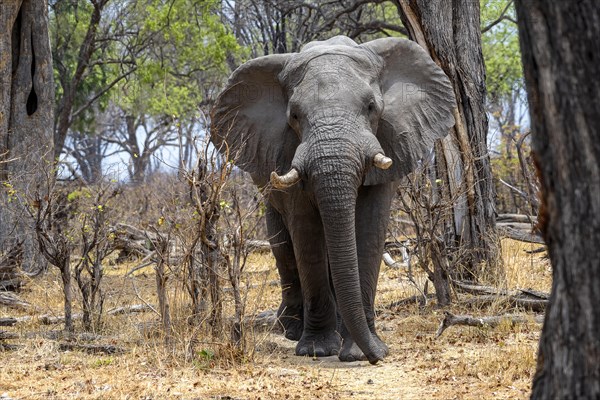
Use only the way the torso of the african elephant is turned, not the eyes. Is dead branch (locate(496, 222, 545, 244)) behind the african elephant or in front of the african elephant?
behind

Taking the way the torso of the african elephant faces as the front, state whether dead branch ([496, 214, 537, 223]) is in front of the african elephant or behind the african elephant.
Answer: behind

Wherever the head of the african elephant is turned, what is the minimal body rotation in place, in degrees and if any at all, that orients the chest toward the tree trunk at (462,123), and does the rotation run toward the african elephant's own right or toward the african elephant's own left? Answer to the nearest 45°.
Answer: approximately 135° to the african elephant's own left

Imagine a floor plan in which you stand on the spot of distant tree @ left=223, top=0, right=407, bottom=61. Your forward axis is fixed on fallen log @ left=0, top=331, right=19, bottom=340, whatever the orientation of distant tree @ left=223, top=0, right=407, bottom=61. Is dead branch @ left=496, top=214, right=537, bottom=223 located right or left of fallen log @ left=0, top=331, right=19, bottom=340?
left

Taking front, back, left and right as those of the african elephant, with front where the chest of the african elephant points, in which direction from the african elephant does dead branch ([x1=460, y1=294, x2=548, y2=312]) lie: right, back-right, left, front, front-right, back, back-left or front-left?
back-left

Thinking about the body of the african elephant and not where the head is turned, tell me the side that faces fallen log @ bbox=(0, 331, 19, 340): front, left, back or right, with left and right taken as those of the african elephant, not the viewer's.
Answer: right

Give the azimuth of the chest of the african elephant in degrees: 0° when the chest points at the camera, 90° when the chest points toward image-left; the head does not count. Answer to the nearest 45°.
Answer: approximately 0°

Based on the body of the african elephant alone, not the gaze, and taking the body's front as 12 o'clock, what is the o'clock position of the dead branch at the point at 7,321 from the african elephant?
The dead branch is roughly at 3 o'clock from the african elephant.

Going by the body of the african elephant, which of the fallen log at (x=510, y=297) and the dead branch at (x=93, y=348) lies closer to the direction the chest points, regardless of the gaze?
the dead branch
